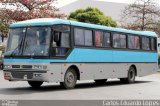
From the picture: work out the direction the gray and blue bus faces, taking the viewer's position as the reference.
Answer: facing the viewer and to the left of the viewer
